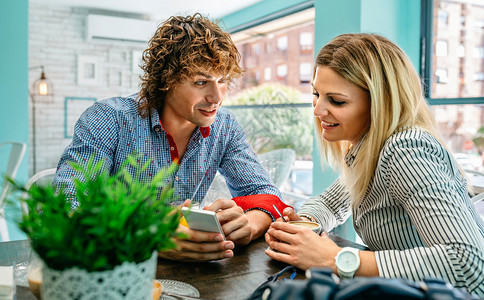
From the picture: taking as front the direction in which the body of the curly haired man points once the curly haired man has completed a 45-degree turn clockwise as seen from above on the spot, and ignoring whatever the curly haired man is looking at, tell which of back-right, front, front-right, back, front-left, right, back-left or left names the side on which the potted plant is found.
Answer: front

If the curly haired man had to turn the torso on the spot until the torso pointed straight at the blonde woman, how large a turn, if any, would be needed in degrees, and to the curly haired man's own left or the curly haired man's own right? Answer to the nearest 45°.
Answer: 0° — they already face them

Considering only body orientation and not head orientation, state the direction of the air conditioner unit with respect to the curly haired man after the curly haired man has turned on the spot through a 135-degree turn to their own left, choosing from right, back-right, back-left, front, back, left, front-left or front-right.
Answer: front

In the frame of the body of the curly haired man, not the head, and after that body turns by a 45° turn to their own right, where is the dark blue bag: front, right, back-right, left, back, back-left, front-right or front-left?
front

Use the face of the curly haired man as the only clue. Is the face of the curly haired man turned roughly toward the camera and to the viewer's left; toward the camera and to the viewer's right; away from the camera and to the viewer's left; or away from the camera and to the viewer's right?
toward the camera and to the viewer's right

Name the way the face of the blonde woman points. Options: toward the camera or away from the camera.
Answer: toward the camera

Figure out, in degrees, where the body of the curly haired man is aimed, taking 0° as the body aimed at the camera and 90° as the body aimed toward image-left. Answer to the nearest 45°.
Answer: approximately 315°
